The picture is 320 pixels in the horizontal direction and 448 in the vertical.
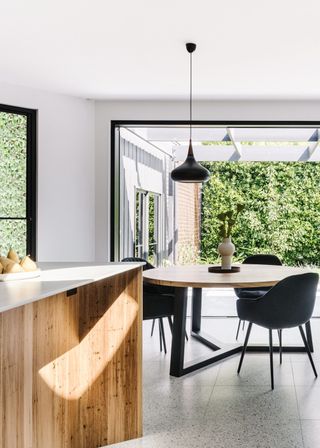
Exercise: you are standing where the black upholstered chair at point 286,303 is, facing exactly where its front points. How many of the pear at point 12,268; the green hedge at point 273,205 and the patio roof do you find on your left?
1

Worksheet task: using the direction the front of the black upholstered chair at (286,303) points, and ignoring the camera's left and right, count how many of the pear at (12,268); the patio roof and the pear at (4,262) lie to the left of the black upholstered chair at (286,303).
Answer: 2

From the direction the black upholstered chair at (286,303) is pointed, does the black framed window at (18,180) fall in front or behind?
in front

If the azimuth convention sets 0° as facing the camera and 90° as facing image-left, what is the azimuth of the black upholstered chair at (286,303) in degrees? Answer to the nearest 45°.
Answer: approximately 135°

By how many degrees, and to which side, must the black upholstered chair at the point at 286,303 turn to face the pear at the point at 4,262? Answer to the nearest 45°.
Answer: approximately 90° to its left

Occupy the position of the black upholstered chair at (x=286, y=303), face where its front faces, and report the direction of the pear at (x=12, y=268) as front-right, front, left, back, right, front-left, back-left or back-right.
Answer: left

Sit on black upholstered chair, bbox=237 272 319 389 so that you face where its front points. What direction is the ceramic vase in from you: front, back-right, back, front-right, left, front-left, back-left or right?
front

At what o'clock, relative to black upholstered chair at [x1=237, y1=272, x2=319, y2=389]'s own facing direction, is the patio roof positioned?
The patio roof is roughly at 1 o'clock from the black upholstered chair.

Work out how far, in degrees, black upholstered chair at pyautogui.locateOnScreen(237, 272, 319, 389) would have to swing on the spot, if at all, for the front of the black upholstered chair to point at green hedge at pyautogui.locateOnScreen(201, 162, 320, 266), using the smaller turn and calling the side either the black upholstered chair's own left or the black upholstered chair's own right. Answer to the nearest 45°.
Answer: approximately 45° to the black upholstered chair's own right

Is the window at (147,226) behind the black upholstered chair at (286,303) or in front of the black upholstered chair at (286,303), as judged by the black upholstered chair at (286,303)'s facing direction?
in front

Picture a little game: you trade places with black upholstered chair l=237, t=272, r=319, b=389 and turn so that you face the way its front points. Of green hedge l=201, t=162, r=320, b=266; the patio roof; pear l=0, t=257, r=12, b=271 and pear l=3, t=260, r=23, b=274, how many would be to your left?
2
